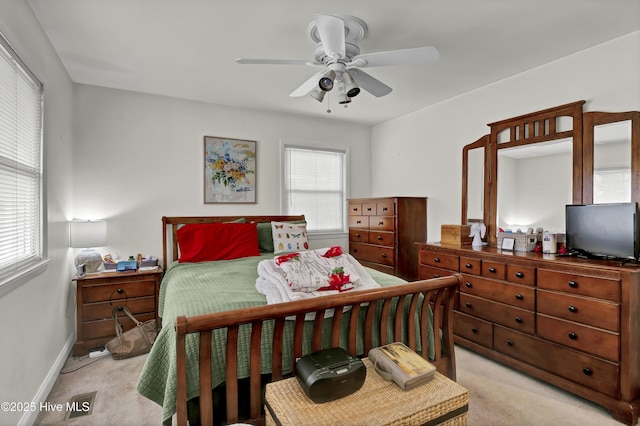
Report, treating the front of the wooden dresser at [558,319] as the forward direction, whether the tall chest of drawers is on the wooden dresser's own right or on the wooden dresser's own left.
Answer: on the wooden dresser's own right

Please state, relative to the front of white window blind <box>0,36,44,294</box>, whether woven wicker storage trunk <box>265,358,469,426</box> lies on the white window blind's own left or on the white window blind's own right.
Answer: on the white window blind's own right

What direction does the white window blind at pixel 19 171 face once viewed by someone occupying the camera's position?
facing to the right of the viewer

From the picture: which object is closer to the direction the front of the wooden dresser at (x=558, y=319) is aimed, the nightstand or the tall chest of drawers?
the nightstand

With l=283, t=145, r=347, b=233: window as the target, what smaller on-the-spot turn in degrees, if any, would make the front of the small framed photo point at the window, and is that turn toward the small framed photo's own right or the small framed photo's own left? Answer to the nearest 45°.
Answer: approximately 45° to the small framed photo's own right

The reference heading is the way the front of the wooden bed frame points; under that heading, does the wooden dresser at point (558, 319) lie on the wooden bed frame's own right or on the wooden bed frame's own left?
on the wooden bed frame's own left

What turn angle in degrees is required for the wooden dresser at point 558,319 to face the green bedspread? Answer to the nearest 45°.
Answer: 0° — it already faces it
